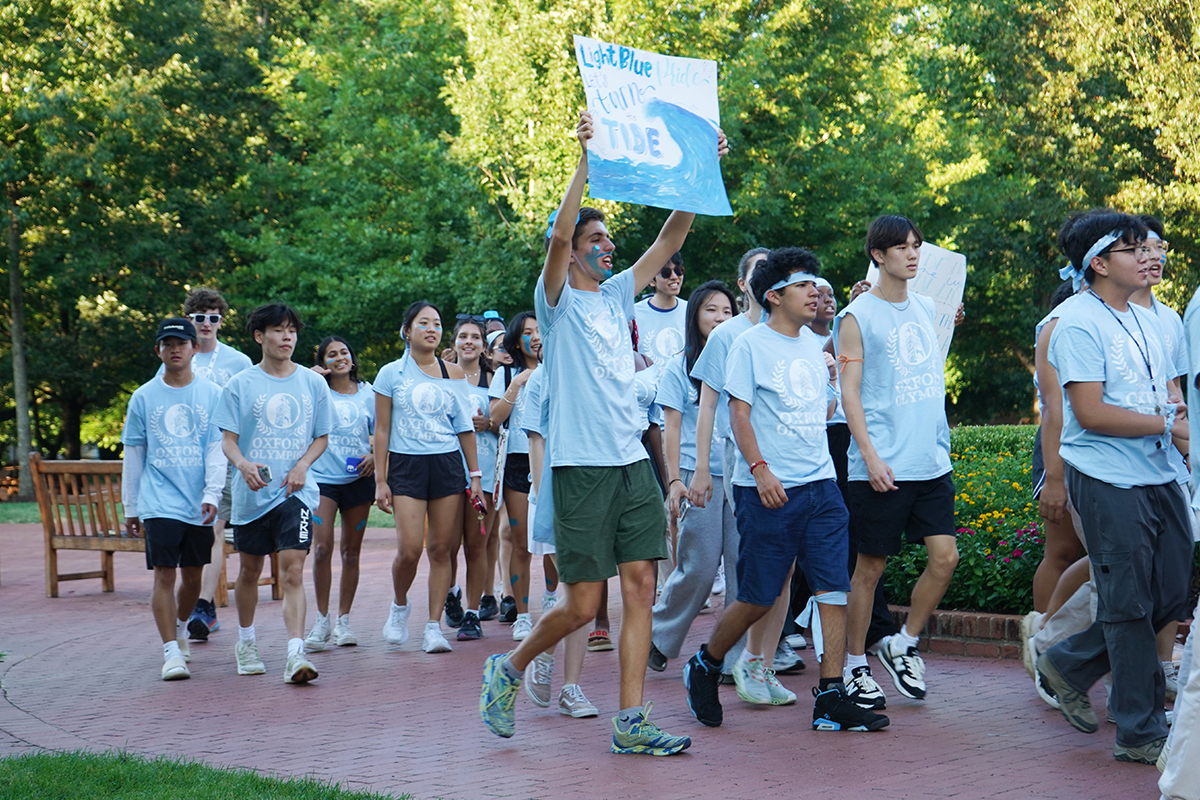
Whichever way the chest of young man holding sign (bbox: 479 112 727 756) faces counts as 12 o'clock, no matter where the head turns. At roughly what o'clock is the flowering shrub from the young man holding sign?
The flowering shrub is roughly at 9 o'clock from the young man holding sign.

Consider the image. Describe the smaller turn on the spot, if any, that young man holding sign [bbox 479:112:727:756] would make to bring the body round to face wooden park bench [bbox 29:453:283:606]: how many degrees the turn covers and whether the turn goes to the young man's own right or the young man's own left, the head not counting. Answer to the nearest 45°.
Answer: approximately 180°

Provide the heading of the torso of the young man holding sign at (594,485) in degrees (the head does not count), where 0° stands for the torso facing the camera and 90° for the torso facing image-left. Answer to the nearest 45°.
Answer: approximately 315°

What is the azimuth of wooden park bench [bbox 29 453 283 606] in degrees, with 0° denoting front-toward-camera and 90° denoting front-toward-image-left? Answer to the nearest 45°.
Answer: approximately 225°

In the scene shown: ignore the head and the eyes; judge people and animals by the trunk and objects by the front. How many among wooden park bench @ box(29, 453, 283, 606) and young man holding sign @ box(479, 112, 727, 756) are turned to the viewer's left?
0
